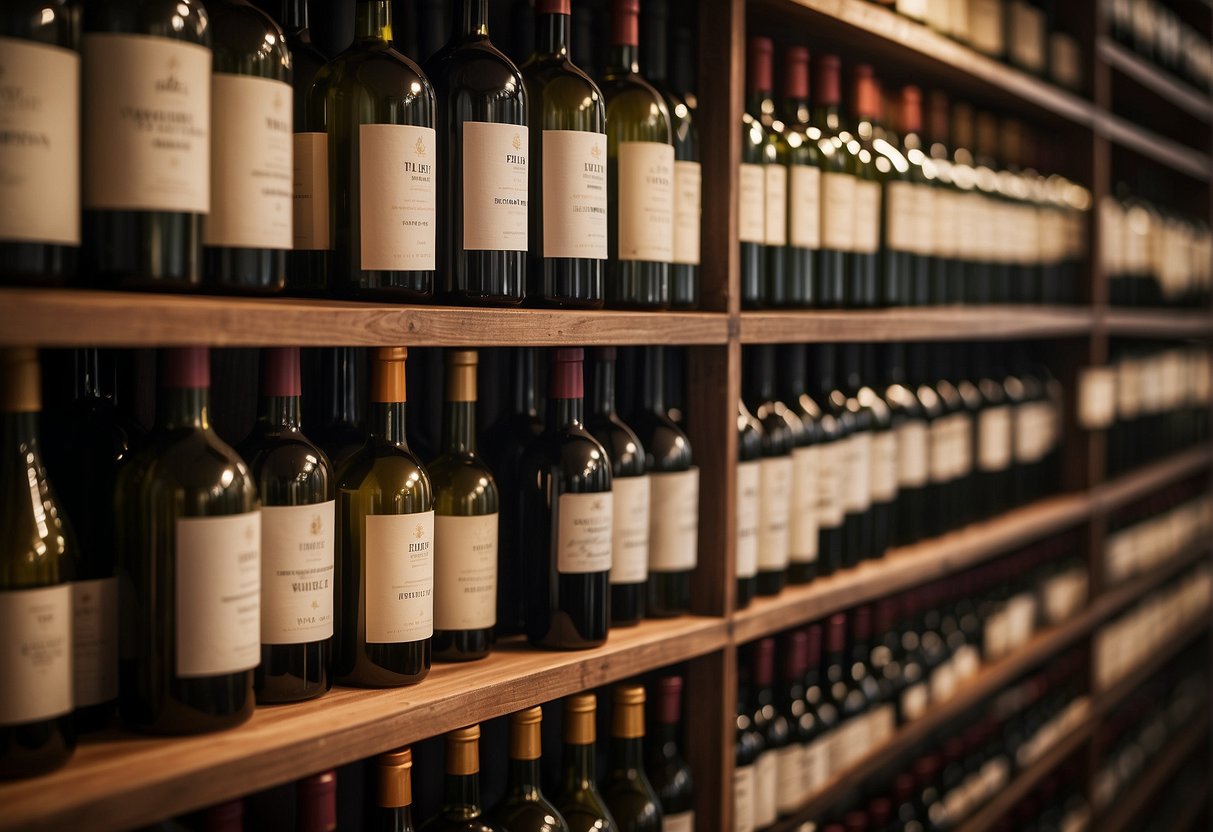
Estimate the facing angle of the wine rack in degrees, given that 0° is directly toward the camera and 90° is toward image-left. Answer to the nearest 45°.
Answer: approximately 315°
